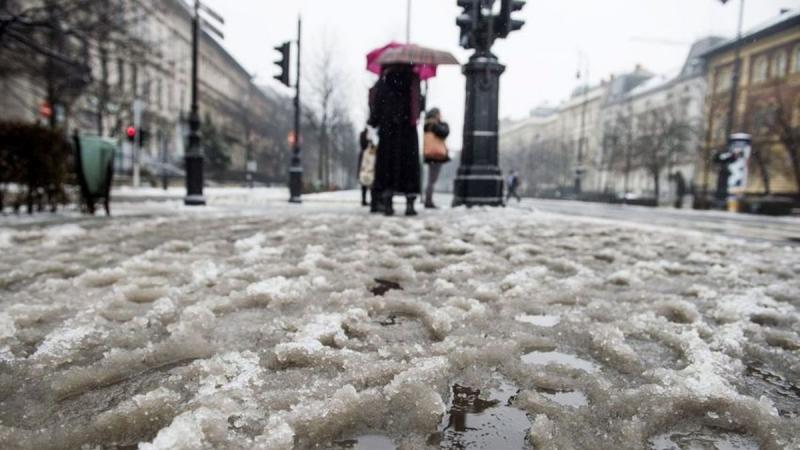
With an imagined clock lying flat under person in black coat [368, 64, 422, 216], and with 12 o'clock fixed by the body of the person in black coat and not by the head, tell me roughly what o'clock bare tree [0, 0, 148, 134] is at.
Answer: The bare tree is roughly at 10 o'clock from the person in black coat.

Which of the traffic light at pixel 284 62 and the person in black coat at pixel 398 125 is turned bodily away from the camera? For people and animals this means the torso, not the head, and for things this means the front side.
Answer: the person in black coat

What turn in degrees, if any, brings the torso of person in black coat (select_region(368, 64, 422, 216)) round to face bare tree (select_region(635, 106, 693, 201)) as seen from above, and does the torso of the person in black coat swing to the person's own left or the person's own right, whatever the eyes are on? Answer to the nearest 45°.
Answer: approximately 45° to the person's own right

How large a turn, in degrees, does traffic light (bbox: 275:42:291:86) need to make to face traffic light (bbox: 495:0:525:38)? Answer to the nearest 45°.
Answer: approximately 135° to its left

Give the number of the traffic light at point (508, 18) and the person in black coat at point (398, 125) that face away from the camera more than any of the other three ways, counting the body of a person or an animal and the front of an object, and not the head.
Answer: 1

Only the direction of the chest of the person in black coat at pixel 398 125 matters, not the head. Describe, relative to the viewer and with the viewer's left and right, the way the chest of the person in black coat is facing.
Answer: facing away from the viewer
